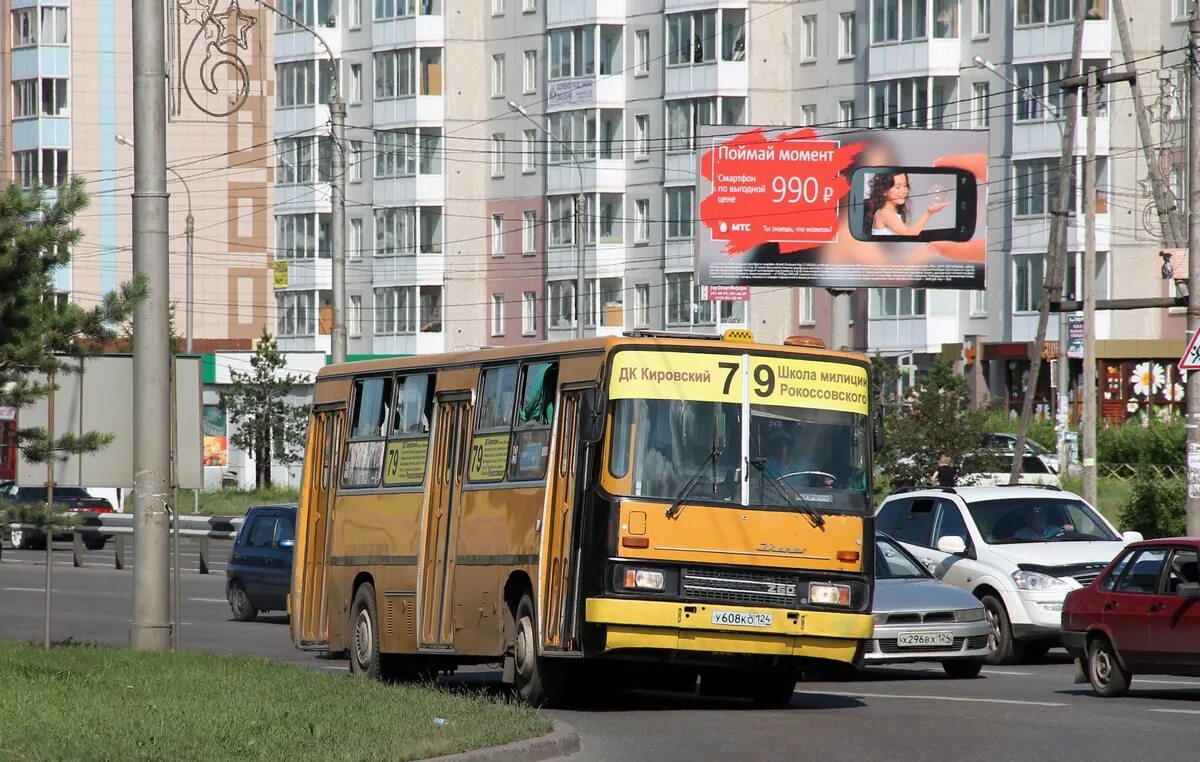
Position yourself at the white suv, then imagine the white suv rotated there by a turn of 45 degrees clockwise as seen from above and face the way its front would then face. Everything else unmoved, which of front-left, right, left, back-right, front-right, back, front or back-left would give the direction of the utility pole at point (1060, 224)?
back

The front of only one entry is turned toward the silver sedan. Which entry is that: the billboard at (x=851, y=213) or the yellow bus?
the billboard

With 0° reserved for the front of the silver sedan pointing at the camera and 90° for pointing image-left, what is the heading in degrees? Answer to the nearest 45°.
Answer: approximately 315°

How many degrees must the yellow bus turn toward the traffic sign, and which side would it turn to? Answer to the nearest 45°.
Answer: approximately 90° to its left

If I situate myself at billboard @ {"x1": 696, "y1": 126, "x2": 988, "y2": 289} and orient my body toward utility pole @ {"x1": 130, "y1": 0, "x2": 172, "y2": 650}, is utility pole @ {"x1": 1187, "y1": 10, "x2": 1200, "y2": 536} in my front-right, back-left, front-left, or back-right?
front-left

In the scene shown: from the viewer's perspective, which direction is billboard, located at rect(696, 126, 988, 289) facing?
toward the camera

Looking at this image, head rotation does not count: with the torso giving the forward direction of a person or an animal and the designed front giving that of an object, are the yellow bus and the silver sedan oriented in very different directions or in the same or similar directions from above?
same or similar directions

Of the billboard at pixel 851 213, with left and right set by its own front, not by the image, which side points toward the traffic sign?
front

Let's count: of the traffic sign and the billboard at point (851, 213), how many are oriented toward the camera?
2

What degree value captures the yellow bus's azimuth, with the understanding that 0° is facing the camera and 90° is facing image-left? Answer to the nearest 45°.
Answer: approximately 315°

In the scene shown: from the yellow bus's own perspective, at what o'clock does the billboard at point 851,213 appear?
The billboard is roughly at 8 o'clock from the yellow bus.

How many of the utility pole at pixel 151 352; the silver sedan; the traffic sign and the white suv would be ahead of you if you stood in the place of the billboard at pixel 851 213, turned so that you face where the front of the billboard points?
4

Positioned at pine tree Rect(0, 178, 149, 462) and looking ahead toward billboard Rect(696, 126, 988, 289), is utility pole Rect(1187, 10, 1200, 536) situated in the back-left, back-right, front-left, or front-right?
front-right

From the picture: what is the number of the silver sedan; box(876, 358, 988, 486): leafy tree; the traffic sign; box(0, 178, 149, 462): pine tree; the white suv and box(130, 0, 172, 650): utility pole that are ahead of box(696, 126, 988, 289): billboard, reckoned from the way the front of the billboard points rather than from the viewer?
6

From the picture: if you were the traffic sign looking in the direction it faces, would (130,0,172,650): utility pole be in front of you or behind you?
in front

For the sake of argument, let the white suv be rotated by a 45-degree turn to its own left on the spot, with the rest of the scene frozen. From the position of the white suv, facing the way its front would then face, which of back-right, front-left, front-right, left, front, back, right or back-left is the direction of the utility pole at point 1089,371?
left

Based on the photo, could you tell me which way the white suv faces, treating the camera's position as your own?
facing the viewer and to the right of the viewer

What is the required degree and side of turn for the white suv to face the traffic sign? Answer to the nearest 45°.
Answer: approximately 90° to its left

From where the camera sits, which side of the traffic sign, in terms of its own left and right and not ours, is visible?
front

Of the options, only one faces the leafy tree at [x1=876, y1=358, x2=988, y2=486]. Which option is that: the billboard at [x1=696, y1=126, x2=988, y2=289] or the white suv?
the billboard
